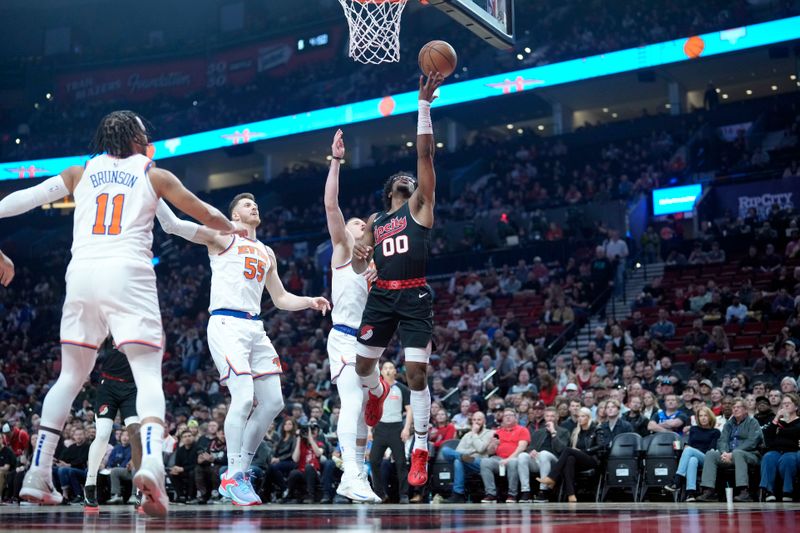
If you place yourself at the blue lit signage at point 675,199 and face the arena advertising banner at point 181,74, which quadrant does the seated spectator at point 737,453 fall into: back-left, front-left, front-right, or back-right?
back-left

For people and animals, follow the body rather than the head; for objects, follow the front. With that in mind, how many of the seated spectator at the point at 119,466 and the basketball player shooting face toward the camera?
2

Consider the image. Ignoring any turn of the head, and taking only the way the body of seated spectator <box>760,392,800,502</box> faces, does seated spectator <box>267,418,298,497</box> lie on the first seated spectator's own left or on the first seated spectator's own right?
on the first seated spectator's own right

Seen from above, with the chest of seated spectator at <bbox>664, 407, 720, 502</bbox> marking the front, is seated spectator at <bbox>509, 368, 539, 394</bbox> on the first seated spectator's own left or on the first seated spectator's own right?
on the first seated spectator's own right

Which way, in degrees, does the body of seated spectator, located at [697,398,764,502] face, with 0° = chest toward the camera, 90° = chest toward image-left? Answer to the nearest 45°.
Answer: approximately 45°

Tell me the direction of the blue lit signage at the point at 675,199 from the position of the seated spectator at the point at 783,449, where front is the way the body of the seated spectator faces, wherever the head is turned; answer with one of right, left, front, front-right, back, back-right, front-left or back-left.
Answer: back-right
